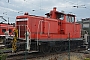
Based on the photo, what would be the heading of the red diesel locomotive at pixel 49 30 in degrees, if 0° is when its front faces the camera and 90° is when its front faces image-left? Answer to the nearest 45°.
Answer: approximately 45°
